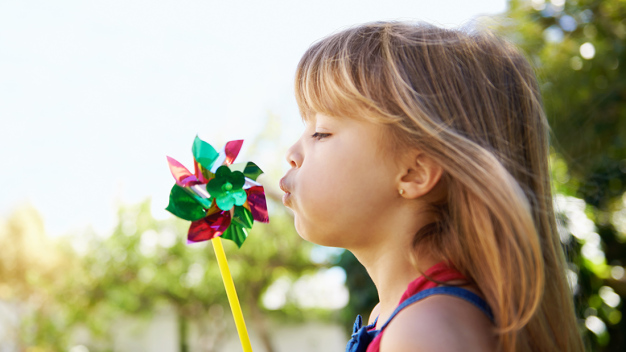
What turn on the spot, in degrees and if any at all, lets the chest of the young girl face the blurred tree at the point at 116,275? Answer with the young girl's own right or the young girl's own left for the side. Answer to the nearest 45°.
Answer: approximately 45° to the young girl's own right

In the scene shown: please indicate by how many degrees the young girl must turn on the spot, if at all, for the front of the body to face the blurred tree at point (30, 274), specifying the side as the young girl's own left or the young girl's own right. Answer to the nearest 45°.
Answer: approximately 45° to the young girl's own right

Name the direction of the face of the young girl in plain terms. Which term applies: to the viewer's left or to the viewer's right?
to the viewer's left

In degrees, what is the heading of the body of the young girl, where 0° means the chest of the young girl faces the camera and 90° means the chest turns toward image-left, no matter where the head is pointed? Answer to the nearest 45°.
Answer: approximately 90°

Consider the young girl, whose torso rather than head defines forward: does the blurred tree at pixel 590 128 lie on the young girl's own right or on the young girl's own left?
on the young girl's own right
